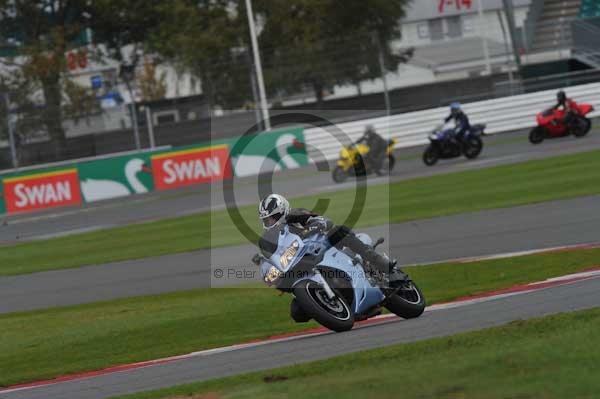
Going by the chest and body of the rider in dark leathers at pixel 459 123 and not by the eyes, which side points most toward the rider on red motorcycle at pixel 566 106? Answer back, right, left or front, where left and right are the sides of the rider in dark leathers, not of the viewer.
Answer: back

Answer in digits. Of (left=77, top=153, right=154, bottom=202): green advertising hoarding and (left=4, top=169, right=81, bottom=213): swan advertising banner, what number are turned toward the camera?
2

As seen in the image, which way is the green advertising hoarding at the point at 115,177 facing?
toward the camera

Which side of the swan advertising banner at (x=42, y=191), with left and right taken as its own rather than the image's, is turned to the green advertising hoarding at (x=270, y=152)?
left

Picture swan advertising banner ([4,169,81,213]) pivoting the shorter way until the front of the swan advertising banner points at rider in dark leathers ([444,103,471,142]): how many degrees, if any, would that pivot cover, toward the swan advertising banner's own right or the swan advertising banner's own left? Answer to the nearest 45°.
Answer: approximately 45° to the swan advertising banner's own left

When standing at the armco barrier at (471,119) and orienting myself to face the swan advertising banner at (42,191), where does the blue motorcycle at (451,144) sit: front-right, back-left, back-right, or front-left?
front-left

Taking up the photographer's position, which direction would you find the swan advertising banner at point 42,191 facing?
facing the viewer

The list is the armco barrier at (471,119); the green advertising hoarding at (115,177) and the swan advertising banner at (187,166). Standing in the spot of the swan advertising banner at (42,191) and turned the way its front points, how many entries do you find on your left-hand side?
3

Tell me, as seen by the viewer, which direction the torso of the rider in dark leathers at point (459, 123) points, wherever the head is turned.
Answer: to the viewer's left

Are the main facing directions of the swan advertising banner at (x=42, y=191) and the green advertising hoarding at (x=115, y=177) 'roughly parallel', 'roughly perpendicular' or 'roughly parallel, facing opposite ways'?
roughly parallel

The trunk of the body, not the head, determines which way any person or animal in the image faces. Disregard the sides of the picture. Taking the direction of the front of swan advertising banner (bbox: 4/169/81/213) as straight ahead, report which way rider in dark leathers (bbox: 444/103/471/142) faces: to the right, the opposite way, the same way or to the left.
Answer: to the right

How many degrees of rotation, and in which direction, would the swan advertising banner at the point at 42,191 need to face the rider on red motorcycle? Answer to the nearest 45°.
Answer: approximately 45° to its left

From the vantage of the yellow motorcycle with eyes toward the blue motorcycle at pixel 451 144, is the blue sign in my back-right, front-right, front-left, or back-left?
back-left

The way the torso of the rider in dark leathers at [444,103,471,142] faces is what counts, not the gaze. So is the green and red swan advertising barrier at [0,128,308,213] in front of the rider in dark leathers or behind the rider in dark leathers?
in front

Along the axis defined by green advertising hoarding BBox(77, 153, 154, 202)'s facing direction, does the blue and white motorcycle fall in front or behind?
in front

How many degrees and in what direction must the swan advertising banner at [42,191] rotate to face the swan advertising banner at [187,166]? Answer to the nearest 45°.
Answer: approximately 90° to its left

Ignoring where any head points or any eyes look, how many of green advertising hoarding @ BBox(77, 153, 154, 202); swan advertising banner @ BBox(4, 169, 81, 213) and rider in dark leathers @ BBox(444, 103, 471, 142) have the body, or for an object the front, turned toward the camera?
2

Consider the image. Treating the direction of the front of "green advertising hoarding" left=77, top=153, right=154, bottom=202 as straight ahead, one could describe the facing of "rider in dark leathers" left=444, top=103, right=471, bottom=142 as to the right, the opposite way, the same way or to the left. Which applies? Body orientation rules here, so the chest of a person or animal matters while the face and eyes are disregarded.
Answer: to the right
